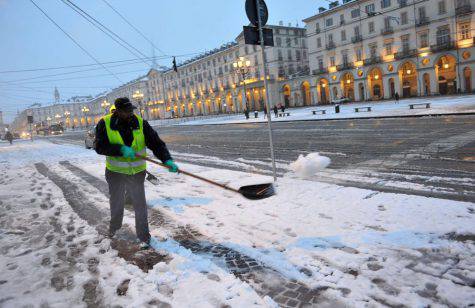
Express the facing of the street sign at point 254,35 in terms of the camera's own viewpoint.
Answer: facing away from the viewer

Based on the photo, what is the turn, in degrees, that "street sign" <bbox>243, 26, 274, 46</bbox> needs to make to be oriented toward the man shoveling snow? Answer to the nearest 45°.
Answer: approximately 135° to its left
